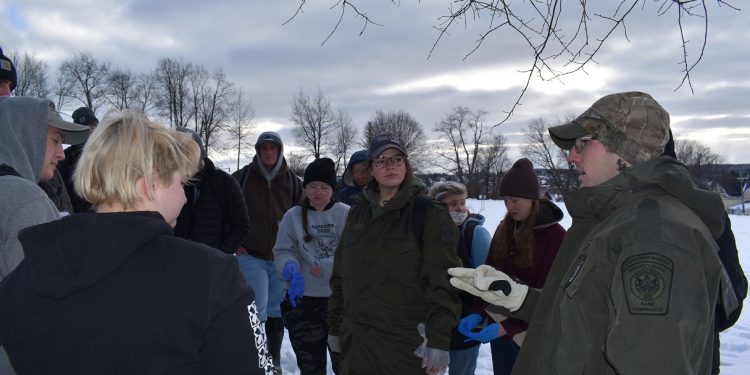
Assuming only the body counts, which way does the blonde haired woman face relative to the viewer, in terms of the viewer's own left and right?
facing away from the viewer and to the right of the viewer

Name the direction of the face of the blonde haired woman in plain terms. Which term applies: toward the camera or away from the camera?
away from the camera
